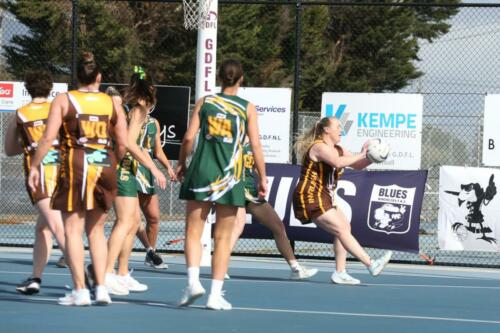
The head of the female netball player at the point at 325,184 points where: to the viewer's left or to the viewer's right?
to the viewer's right

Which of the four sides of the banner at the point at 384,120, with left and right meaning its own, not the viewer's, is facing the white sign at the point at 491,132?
left

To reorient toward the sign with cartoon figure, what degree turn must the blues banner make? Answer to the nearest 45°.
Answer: approximately 90° to its left

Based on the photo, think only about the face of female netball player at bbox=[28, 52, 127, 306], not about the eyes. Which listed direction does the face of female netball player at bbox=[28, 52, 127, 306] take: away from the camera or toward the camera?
away from the camera

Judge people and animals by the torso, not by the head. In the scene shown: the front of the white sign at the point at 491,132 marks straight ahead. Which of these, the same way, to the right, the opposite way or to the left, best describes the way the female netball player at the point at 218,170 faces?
the opposite way

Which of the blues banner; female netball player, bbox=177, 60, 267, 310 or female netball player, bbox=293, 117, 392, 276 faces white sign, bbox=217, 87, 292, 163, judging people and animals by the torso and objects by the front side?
female netball player, bbox=177, 60, 267, 310

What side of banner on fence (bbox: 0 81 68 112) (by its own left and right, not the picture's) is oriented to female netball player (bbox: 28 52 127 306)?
front

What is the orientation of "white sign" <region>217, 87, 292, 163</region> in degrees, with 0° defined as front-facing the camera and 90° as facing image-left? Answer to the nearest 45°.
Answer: approximately 0°

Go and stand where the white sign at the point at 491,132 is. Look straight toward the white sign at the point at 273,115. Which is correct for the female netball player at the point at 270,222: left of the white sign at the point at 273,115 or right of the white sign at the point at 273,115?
left

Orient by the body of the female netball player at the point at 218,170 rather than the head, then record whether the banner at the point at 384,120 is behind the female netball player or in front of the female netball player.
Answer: in front

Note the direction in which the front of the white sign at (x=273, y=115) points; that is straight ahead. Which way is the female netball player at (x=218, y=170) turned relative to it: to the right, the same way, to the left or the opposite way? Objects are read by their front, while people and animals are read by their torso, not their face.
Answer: the opposite way
